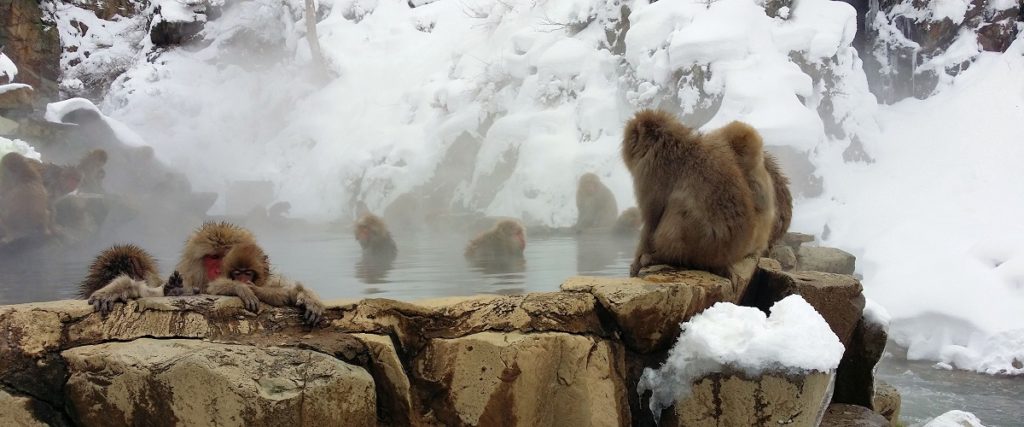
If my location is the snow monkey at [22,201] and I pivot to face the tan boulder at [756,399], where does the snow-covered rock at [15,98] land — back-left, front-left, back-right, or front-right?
back-left

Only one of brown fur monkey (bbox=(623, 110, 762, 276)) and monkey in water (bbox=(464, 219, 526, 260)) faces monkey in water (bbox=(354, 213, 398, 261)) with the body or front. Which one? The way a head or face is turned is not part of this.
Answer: the brown fur monkey

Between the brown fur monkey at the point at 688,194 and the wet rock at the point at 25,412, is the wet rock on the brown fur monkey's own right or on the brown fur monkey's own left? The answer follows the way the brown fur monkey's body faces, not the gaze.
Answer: on the brown fur monkey's own left

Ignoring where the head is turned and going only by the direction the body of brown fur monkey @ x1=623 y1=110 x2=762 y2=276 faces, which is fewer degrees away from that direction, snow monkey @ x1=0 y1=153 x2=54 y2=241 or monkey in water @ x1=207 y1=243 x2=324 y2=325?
the snow monkey

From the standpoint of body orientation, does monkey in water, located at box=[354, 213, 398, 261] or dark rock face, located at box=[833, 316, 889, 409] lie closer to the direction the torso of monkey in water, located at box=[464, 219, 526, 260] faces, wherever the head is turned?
the dark rock face
